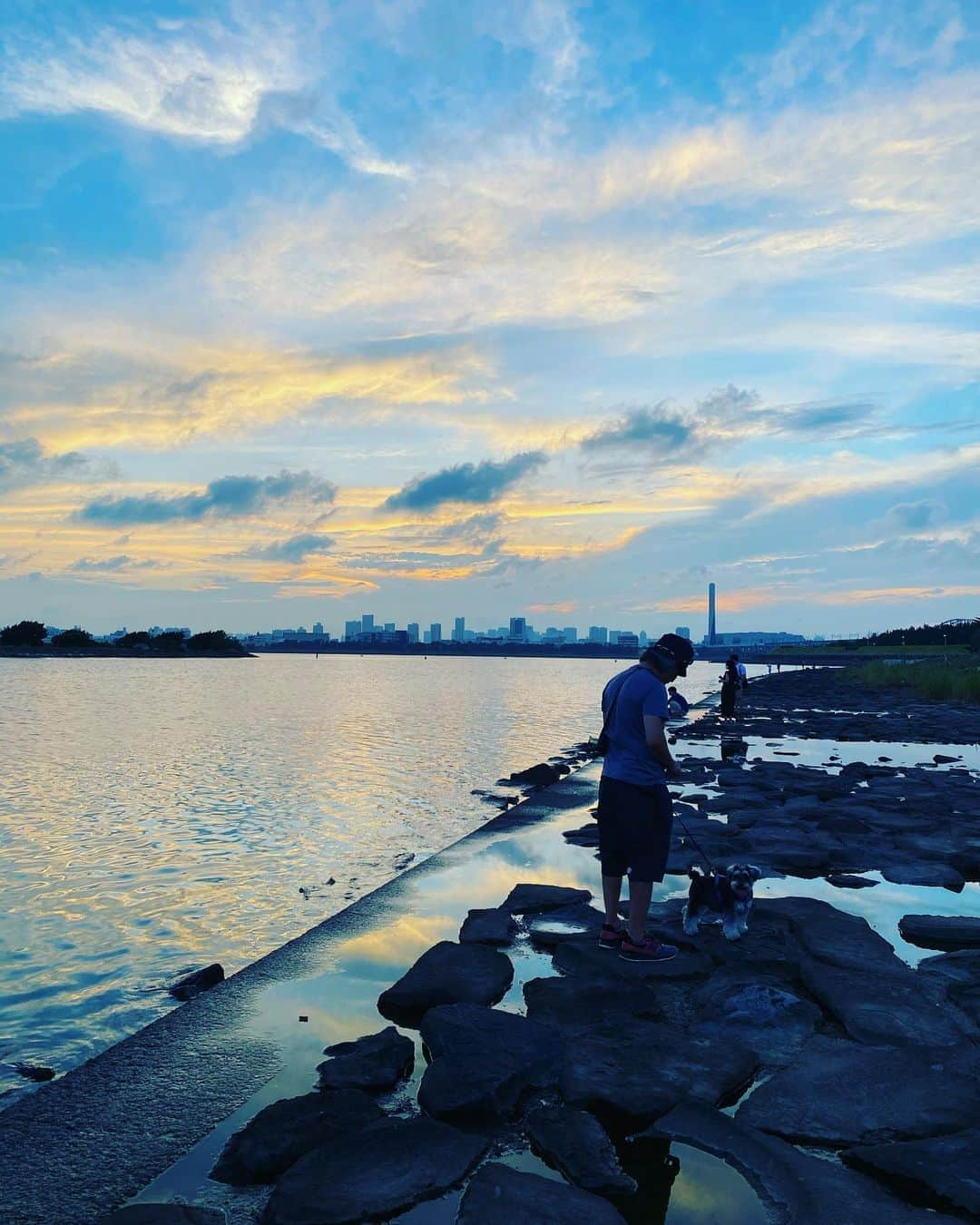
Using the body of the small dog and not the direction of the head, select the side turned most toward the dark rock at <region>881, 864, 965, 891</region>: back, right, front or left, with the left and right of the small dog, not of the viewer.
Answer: left

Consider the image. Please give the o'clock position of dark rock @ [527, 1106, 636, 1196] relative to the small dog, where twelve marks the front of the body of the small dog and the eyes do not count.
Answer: The dark rock is roughly at 2 o'clock from the small dog.

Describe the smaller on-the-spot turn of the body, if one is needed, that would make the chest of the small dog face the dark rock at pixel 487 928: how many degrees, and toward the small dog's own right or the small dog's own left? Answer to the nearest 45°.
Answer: approximately 135° to the small dog's own right

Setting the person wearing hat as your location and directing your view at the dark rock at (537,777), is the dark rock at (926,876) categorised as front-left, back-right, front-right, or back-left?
front-right

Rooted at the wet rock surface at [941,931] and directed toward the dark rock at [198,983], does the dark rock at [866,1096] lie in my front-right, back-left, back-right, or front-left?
front-left

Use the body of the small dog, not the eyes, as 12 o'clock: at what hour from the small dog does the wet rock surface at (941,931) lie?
The wet rock surface is roughly at 10 o'clock from the small dog.

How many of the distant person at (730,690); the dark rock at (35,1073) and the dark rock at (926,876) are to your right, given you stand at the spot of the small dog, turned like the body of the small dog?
1

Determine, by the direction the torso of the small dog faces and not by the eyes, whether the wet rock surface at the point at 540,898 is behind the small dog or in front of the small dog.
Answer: behind

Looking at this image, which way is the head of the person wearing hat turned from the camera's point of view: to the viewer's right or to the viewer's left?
to the viewer's right

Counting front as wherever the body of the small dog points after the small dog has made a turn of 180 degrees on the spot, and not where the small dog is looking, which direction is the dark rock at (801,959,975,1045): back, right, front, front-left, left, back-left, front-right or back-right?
back

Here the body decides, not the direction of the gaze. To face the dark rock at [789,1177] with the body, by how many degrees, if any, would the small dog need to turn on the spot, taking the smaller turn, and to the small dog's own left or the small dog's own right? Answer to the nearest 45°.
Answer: approximately 45° to the small dog's own right

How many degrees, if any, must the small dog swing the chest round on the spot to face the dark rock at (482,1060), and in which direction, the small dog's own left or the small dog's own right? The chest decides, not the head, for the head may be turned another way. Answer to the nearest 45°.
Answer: approximately 90° to the small dog's own right

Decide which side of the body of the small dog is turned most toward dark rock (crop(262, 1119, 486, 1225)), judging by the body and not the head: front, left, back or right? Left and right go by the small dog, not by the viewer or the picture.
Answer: right

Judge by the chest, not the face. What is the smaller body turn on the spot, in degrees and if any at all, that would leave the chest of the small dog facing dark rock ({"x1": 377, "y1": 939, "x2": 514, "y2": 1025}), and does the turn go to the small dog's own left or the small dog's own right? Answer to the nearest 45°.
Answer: approximately 90° to the small dog's own right

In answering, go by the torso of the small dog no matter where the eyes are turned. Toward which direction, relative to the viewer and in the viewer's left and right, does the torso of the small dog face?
facing the viewer and to the right of the viewer

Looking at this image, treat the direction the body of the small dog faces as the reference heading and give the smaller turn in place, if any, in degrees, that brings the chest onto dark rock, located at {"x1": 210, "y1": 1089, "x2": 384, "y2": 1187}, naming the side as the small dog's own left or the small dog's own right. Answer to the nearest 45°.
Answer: approximately 90° to the small dog's own right
